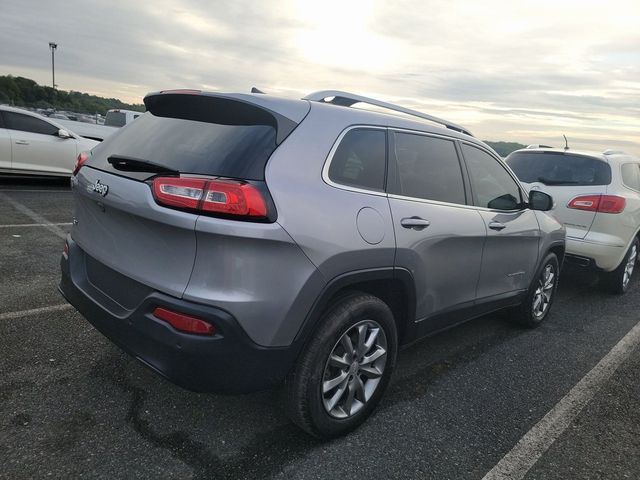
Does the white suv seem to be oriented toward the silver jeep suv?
no

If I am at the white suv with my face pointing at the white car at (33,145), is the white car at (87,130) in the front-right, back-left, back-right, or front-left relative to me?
front-right

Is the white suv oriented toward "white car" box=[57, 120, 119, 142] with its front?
no

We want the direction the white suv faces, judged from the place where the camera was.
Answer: facing away from the viewer and to the right of the viewer

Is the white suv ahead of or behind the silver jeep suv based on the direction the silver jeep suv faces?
ahead

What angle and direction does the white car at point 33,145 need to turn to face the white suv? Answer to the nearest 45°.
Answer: approximately 45° to its right

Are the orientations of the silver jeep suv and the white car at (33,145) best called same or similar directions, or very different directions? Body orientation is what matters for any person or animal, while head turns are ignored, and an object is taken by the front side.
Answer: same or similar directions

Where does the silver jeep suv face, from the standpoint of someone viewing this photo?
facing away from the viewer and to the right of the viewer

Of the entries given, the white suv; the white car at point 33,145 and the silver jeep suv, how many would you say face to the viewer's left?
0

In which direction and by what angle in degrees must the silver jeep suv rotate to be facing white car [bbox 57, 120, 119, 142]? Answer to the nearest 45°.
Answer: approximately 90° to its left

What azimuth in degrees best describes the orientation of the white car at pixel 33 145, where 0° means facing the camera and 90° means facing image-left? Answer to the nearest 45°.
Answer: approximately 270°

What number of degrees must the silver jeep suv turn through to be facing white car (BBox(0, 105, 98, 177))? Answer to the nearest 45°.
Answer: approximately 90° to its left

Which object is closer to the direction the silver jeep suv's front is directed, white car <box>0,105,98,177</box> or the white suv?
the white suv
